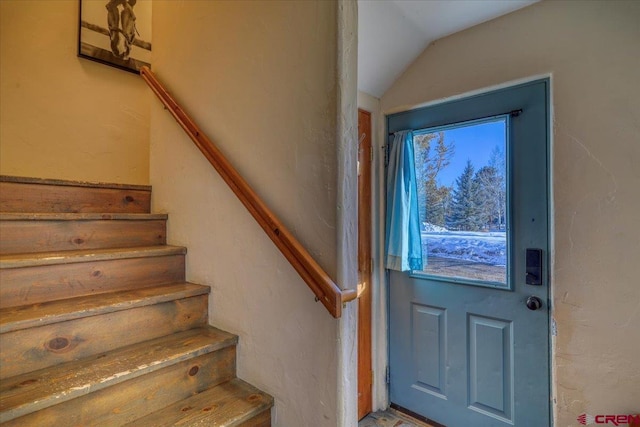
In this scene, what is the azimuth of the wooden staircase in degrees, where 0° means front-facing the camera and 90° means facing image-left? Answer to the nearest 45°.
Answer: approximately 315°

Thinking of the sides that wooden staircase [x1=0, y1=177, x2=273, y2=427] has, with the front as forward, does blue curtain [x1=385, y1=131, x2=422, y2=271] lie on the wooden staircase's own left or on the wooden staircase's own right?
on the wooden staircase's own left
